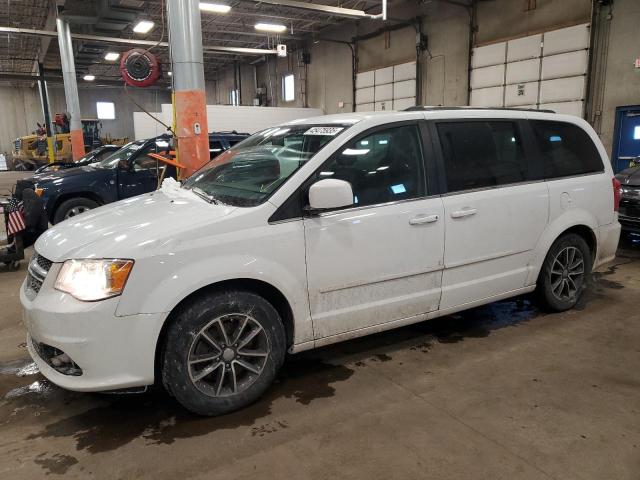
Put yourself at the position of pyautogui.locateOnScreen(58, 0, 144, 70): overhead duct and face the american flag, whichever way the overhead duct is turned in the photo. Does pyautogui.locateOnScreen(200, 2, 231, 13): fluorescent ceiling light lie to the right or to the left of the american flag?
left

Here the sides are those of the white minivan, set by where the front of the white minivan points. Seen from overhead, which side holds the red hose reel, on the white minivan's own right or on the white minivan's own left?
on the white minivan's own right

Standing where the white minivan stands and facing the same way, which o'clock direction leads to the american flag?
The american flag is roughly at 3 o'clock from the white minivan.

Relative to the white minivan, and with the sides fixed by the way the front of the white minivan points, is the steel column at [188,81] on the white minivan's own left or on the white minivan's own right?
on the white minivan's own right

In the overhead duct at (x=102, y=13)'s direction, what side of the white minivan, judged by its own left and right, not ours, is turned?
right

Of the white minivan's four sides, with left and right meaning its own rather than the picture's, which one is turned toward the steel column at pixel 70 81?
right

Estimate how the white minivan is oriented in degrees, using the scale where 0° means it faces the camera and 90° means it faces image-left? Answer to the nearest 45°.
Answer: approximately 45°
